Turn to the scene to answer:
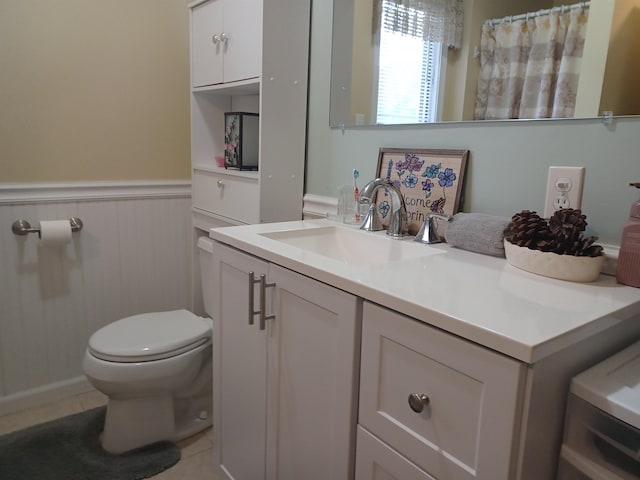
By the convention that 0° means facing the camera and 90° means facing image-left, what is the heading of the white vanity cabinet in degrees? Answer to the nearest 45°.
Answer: approximately 45°

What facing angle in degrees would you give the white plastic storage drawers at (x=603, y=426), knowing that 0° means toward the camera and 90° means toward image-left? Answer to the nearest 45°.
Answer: approximately 45°

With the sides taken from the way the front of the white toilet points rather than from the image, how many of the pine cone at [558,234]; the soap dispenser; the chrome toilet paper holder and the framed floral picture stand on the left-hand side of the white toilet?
3

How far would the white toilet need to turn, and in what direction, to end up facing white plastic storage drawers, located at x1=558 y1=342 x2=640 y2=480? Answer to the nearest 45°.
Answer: approximately 90° to its left

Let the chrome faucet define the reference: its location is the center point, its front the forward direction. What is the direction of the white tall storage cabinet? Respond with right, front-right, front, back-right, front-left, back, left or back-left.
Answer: right
